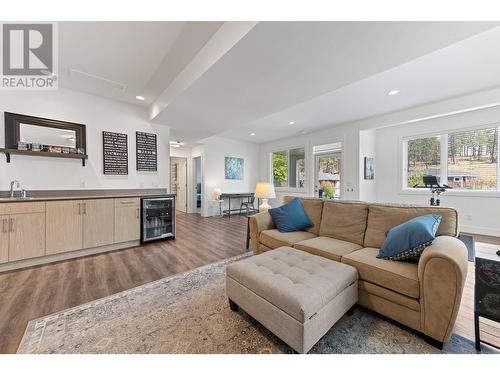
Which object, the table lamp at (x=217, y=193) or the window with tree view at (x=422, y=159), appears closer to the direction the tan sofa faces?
the table lamp

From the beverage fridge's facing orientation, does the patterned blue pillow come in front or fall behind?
in front

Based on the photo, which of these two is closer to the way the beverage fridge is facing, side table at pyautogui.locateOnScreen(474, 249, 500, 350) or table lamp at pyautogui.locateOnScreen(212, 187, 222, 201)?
the side table

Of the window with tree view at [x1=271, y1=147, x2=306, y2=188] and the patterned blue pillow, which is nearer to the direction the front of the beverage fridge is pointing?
the patterned blue pillow

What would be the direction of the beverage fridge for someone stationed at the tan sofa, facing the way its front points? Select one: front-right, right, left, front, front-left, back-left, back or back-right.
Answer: front-right

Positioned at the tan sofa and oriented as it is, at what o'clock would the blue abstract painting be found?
The blue abstract painting is roughly at 3 o'clock from the tan sofa.

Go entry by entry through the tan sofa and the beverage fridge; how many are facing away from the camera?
0

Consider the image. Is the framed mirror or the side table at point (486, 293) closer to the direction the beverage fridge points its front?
the side table

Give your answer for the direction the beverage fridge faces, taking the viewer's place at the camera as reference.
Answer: facing the viewer and to the right of the viewer

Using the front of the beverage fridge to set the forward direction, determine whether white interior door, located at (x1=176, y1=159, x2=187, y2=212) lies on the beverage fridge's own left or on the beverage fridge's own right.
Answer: on the beverage fridge's own left

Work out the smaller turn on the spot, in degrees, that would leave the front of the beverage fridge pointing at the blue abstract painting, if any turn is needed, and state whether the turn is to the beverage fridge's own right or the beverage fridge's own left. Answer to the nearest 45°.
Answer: approximately 90° to the beverage fridge's own left

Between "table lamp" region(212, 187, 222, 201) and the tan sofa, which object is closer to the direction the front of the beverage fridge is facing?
the tan sofa

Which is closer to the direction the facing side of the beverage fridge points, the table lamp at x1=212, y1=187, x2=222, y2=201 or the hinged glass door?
the hinged glass door

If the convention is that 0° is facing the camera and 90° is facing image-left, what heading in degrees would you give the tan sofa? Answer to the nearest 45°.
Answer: approximately 45°

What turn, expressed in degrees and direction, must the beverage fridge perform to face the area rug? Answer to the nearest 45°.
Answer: approximately 45° to its right
